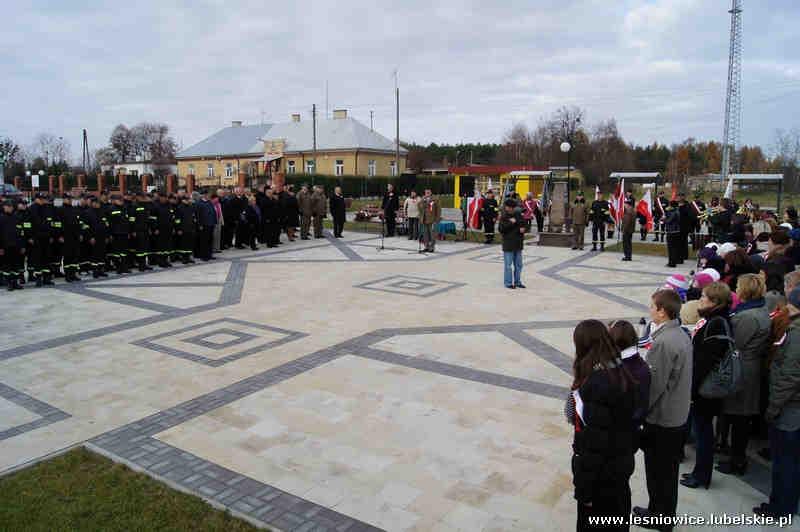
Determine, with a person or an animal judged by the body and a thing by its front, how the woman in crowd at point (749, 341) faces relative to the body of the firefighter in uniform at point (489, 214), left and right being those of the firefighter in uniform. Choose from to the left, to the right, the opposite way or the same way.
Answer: to the right

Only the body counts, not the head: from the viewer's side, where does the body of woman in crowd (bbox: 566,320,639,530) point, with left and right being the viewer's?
facing away from the viewer and to the left of the viewer

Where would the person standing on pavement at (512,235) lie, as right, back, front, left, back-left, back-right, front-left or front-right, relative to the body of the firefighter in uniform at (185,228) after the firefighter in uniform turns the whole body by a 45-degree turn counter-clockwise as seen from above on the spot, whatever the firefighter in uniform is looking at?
front-right

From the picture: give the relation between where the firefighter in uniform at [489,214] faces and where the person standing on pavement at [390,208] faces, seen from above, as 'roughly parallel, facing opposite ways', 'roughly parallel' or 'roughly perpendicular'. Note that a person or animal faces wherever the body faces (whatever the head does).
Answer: roughly parallel

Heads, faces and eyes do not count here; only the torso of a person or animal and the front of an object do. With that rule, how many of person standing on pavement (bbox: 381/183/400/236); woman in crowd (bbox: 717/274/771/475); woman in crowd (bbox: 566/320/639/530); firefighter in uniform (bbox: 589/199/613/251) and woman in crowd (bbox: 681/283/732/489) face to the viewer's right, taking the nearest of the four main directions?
0

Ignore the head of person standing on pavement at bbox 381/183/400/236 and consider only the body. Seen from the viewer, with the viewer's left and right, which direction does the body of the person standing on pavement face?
facing the viewer

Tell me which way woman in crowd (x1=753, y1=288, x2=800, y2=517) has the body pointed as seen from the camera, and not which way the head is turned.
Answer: to the viewer's left

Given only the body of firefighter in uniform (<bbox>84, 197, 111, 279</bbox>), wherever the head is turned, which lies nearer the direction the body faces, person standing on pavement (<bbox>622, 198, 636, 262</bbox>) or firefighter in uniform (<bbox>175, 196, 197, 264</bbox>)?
the person standing on pavement

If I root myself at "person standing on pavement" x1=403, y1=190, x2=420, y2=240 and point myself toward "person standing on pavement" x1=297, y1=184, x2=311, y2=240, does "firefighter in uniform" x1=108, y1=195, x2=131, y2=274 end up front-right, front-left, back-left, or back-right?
front-left

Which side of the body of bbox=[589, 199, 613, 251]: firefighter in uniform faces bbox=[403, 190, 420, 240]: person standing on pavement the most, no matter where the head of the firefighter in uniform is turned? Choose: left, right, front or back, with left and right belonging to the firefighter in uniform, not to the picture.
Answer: right

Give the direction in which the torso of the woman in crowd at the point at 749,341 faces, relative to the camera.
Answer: to the viewer's left

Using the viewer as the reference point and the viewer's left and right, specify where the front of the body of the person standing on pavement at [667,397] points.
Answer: facing to the left of the viewer

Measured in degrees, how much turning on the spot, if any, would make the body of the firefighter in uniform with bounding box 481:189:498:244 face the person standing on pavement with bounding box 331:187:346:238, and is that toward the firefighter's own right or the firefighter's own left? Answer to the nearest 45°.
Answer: approximately 90° to the firefighter's own right

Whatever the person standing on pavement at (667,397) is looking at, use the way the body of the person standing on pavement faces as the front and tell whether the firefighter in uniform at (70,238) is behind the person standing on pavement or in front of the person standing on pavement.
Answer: in front

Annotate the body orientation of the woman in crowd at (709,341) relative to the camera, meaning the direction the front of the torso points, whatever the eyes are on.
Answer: to the viewer's left

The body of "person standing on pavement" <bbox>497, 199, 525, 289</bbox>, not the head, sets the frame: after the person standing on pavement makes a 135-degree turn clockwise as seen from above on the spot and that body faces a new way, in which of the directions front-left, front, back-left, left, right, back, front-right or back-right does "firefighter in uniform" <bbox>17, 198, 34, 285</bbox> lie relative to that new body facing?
front-left
